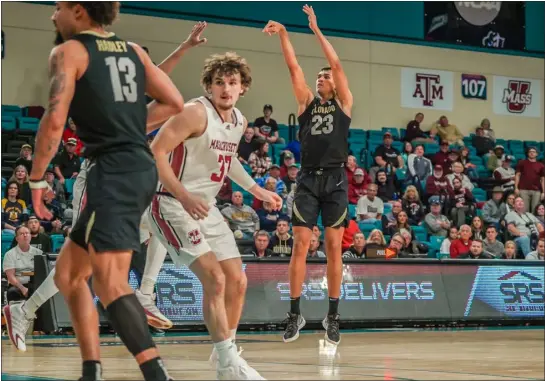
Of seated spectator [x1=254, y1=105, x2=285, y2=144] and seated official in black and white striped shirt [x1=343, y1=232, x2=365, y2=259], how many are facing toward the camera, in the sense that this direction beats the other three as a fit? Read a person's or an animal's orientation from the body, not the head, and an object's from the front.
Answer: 2

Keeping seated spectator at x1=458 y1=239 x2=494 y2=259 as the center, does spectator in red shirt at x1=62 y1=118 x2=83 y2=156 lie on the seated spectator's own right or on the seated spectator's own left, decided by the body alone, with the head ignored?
on the seated spectator's own right

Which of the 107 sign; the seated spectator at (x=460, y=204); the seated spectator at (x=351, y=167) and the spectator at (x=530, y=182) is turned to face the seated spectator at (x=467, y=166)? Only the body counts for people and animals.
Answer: the 107 sign

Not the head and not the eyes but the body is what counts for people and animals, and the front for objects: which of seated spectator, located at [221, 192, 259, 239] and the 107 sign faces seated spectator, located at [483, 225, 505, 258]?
the 107 sign

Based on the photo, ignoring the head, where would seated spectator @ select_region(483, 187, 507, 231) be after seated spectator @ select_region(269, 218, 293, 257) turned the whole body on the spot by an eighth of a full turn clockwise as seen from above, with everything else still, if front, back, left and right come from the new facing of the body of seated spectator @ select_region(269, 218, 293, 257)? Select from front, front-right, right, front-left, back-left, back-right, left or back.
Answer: back

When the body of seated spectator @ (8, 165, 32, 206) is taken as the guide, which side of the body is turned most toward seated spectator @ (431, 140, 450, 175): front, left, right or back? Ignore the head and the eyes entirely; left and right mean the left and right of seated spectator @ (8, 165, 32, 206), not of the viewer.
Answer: left

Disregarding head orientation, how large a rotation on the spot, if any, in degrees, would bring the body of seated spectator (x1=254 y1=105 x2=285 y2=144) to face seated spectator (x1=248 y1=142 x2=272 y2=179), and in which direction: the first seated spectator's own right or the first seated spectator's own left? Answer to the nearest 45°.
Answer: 0° — they already face them

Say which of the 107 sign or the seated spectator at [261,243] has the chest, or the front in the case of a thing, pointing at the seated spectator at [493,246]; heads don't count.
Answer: the 107 sign

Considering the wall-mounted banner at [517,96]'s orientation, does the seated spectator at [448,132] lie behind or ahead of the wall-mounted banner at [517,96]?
ahead

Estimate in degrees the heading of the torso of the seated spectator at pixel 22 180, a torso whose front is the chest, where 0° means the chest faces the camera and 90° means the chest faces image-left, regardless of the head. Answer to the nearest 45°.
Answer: approximately 0°

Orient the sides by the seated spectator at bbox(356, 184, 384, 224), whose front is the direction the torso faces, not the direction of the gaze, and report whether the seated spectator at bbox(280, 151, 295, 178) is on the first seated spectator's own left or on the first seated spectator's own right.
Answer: on the first seated spectator's own right

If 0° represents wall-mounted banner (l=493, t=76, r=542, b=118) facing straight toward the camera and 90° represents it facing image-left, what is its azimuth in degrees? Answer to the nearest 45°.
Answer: approximately 0°
